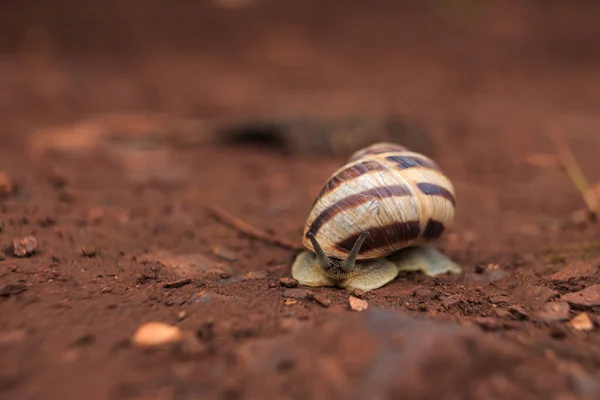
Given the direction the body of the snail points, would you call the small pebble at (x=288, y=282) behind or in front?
in front

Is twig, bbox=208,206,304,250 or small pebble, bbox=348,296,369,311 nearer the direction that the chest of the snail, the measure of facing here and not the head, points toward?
the small pebble

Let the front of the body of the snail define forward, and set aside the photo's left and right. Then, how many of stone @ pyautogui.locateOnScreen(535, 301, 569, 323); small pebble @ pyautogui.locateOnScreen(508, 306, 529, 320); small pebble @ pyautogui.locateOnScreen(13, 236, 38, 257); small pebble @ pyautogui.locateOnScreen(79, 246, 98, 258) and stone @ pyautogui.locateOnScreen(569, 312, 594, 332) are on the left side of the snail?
3

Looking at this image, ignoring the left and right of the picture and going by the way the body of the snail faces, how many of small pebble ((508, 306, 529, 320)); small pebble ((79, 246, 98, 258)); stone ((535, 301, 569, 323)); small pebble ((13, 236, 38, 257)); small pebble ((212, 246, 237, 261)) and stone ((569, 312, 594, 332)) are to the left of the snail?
3

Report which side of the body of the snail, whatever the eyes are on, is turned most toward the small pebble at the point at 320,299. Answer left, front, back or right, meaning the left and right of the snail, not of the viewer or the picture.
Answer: front

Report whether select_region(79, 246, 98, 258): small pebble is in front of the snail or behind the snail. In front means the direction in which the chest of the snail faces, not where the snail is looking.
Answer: in front

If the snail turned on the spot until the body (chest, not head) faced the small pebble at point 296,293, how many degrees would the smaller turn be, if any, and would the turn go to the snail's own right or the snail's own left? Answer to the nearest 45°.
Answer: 0° — it already faces it

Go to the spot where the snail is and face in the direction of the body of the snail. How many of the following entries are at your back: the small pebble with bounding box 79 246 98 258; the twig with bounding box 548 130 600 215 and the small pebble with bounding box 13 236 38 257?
1

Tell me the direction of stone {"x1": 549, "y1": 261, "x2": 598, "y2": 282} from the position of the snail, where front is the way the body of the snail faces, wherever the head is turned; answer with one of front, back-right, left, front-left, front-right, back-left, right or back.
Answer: back-left

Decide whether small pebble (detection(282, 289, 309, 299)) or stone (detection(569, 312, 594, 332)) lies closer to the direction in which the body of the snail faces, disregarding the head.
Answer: the small pebble

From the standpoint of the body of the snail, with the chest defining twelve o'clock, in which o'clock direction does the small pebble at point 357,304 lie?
The small pebble is roughly at 11 o'clock from the snail.

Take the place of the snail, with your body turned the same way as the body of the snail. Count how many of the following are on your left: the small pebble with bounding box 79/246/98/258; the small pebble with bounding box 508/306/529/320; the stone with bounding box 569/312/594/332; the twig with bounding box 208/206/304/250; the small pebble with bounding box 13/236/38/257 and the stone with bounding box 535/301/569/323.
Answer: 3

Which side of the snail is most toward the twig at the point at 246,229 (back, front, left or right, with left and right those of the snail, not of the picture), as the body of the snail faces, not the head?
right

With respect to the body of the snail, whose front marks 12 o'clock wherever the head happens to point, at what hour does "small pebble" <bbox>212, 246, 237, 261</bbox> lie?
The small pebble is roughly at 2 o'clock from the snail.

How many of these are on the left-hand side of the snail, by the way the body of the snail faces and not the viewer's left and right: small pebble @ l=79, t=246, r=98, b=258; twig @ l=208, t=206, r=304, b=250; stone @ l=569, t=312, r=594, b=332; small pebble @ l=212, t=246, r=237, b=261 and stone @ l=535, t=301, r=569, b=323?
2

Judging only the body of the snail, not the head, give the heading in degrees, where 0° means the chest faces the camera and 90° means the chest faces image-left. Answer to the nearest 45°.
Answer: approximately 45°

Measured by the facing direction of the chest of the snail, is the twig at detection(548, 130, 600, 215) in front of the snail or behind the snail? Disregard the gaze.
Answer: behind

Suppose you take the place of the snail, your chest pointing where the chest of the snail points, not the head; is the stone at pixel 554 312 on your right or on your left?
on your left
